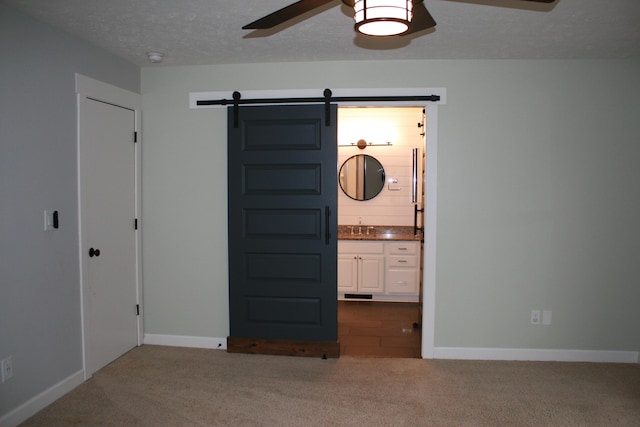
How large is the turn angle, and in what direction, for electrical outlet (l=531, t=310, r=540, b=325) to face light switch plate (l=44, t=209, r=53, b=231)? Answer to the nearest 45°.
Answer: approximately 45° to its right

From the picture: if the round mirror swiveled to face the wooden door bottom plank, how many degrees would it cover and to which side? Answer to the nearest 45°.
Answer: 0° — it already faces it

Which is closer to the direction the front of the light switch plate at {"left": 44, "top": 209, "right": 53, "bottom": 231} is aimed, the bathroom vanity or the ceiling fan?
the ceiling fan

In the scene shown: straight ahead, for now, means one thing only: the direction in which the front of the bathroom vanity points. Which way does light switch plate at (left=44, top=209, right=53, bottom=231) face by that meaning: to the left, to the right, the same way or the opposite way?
to the left

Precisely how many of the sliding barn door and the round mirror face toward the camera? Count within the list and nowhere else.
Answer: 2

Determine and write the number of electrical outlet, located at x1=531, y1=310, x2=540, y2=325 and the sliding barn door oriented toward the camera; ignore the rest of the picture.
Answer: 2

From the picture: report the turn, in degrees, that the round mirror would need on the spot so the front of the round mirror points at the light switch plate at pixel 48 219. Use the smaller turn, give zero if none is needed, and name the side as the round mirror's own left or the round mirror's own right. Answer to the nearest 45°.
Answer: approximately 45° to the round mirror's own right

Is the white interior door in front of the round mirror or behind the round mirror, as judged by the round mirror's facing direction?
in front

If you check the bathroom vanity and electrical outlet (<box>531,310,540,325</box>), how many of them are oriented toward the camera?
2

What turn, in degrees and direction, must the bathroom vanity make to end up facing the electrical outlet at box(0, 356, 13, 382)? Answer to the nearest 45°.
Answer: approximately 45° to its right

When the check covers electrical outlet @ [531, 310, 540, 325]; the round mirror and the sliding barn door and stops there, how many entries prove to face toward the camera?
3

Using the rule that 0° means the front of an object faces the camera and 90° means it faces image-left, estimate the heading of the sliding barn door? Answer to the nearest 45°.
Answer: approximately 0°

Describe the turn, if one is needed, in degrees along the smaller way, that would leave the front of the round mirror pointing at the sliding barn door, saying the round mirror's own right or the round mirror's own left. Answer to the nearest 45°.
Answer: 0° — it already faces it

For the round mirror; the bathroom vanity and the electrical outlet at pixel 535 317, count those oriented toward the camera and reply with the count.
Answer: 3
